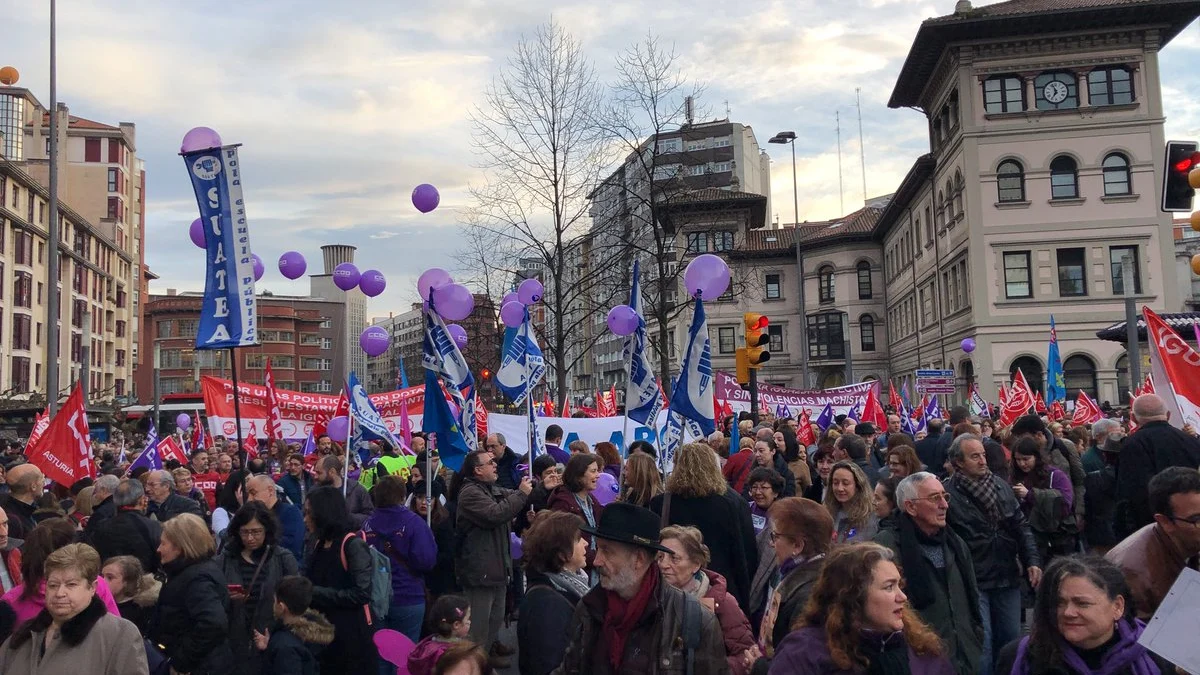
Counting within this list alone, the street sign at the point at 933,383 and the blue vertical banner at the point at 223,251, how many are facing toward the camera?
2

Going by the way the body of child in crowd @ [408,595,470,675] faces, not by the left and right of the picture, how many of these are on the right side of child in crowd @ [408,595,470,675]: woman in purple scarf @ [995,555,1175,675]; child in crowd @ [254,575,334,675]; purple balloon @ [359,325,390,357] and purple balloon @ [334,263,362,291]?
1

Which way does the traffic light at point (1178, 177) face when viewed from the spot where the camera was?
facing the viewer and to the right of the viewer

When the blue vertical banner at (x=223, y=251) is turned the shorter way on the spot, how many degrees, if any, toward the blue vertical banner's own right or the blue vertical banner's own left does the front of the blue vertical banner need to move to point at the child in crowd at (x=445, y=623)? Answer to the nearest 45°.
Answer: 0° — it already faces them

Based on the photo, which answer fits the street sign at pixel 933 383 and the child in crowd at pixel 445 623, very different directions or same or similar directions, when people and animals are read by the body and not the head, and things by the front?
very different directions

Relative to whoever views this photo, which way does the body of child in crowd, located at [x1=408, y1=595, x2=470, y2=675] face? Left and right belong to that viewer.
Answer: facing away from the viewer and to the right of the viewer

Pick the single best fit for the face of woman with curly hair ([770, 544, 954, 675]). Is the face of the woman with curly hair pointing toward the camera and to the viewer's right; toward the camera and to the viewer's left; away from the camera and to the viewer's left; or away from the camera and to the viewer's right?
toward the camera and to the viewer's right

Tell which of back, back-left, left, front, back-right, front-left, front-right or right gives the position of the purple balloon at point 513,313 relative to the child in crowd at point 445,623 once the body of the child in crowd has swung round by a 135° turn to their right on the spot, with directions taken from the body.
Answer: back

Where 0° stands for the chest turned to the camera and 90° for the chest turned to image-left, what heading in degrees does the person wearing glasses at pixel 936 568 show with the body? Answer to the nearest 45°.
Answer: approximately 315°

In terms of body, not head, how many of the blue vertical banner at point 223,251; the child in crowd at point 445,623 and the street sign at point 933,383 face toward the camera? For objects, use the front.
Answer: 2

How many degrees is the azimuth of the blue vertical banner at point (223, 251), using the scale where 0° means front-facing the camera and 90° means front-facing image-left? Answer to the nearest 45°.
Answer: approximately 0°

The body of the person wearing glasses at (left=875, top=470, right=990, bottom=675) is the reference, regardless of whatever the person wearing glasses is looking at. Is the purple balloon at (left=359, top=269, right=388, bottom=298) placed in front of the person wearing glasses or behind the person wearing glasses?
behind

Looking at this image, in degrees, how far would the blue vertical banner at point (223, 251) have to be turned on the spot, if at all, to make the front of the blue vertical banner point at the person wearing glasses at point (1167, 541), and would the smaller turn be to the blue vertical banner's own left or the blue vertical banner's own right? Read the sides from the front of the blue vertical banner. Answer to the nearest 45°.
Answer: approximately 45° to the blue vertical banner's own left

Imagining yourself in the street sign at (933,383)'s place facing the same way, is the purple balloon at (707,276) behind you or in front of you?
in front
